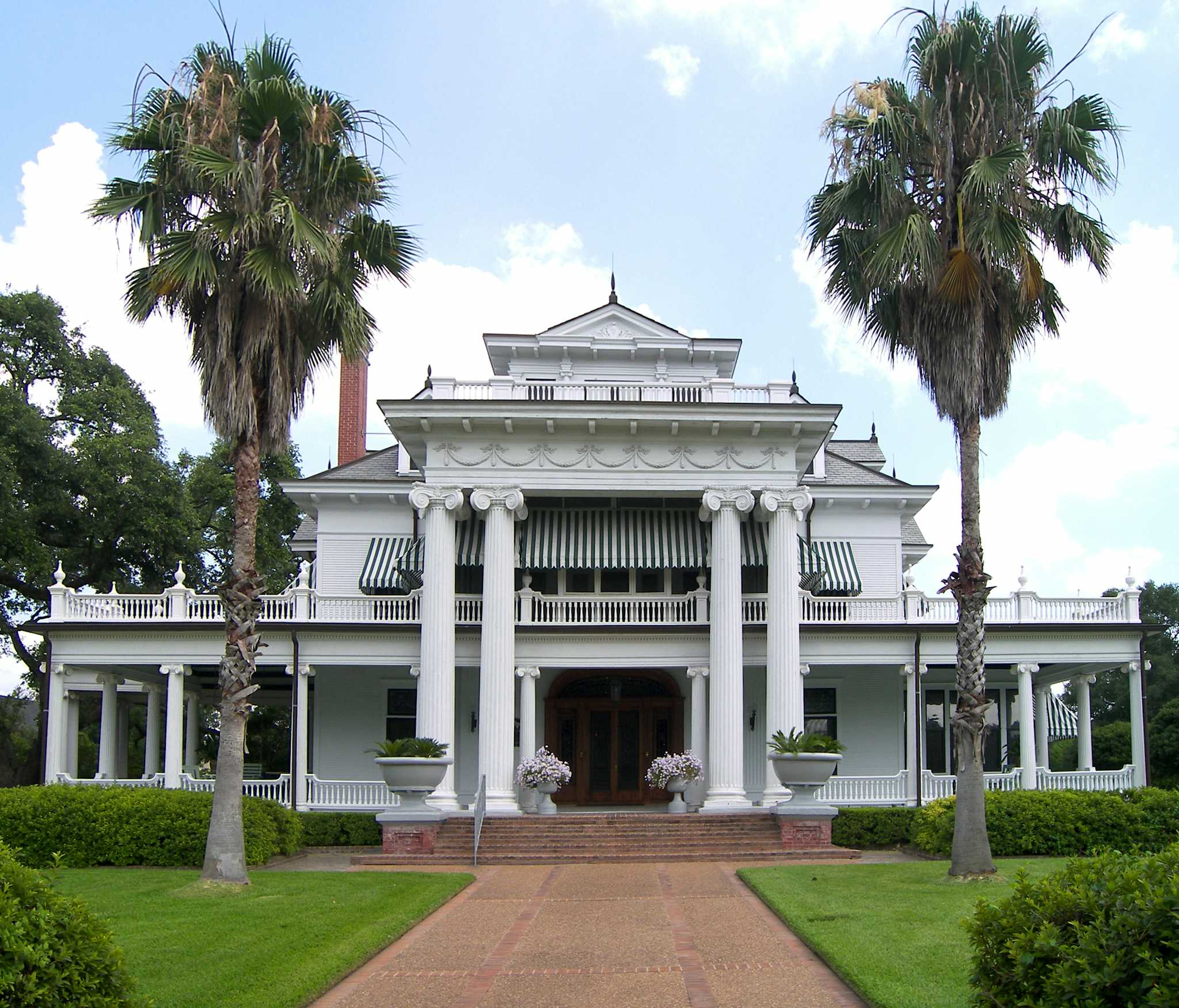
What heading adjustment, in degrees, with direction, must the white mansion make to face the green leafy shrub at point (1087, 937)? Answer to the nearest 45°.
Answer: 0° — it already faces it

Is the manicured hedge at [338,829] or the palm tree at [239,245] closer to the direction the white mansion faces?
the palm tree

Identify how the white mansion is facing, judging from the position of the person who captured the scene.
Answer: facing the viewer

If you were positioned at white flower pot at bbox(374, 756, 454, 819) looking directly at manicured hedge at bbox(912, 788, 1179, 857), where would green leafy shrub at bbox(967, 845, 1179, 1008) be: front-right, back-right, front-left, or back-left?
front-right

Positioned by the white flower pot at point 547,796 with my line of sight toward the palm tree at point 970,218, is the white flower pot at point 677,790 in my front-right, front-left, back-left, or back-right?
front-left

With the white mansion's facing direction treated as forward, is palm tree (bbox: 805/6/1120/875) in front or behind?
in front

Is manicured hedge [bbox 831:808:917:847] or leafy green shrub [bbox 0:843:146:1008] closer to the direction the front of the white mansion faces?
the leafy green shrub

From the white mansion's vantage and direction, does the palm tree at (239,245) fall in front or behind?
in front

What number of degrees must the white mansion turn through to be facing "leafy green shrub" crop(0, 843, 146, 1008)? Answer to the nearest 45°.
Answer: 0° — it already faces it
